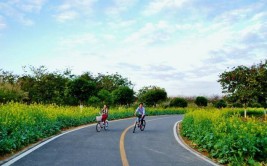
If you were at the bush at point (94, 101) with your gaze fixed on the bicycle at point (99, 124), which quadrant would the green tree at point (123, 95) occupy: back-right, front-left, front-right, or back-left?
back-left

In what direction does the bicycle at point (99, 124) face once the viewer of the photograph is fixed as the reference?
facing the viewer and to the left of the viewer

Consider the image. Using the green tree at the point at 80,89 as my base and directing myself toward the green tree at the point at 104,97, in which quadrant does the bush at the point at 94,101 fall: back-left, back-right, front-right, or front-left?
front-right

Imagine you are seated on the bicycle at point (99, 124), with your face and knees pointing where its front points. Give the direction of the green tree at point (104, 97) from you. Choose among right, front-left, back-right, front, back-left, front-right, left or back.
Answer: back-right

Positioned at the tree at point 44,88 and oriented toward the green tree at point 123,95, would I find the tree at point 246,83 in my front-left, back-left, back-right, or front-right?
front-right

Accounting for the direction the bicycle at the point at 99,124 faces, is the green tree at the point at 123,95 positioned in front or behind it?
behind

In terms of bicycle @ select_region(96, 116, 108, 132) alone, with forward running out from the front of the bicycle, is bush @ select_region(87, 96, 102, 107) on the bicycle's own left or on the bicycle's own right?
on the bicycle's own right

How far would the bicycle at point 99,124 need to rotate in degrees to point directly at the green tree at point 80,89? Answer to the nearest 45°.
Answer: approximately 135° to its right

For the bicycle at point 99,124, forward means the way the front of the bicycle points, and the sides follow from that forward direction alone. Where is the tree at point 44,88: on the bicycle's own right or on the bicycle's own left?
on the bicycle's own right
